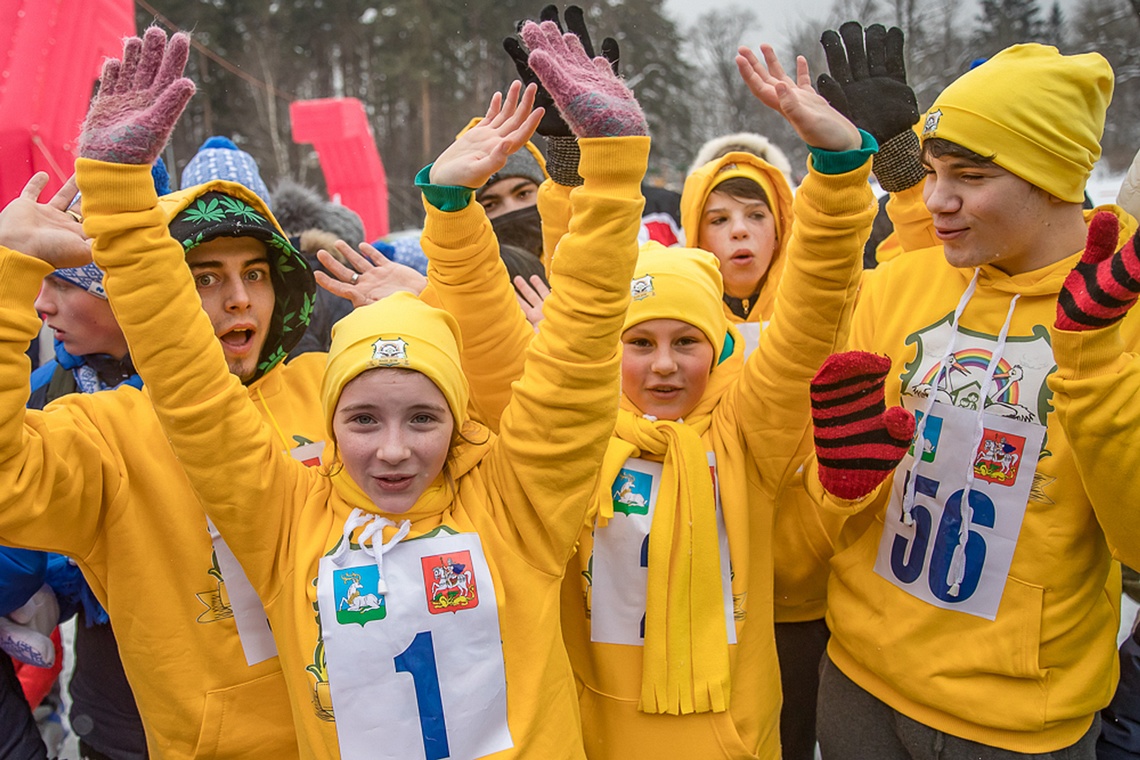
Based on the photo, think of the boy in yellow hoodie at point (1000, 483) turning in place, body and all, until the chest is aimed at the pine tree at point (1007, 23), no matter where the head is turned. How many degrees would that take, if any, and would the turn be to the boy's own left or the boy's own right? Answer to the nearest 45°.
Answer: approximately 135° to the boy's own right

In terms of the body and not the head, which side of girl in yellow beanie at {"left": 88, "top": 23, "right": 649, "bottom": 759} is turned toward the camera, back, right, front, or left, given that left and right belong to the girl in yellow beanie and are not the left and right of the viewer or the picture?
front

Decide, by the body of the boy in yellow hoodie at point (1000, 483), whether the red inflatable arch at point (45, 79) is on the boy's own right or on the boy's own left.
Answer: on the boy's own right

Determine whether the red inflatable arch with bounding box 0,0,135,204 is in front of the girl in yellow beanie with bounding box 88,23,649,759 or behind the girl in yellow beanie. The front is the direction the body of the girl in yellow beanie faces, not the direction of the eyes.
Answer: behind

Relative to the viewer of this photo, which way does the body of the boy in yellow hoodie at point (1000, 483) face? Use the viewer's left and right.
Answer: facing the viewer and to the left of the viewer

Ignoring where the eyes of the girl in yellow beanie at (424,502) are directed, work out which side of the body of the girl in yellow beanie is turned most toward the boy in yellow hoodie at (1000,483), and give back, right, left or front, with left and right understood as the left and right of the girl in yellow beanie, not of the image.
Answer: left

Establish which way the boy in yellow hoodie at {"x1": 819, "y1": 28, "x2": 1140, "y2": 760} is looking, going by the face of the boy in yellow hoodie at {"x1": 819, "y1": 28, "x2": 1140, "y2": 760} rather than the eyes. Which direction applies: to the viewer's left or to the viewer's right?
to the viewer's left

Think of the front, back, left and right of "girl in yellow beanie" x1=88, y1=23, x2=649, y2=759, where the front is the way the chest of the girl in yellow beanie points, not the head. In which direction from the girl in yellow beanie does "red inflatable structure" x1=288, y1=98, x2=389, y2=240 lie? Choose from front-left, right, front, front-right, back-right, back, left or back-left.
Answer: back

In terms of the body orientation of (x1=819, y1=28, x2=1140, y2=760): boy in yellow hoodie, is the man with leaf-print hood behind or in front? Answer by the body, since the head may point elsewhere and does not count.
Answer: in front

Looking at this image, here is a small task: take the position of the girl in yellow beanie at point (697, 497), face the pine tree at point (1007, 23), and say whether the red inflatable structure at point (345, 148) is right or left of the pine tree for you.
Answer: left

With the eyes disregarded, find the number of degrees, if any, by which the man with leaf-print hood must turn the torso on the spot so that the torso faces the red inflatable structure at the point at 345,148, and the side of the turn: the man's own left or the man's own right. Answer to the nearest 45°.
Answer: approximately 135° to the man's own left

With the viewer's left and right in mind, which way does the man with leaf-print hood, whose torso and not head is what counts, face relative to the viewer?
facing the viewer and to the right of the viewer

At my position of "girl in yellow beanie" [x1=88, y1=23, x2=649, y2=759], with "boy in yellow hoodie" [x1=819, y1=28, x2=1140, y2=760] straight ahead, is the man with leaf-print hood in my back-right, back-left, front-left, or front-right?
back-left
